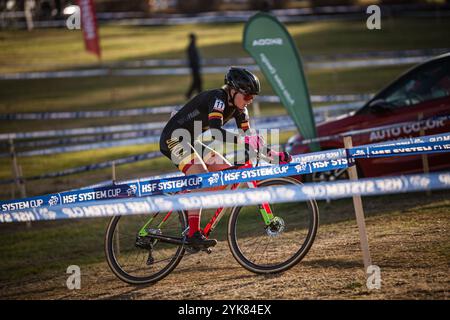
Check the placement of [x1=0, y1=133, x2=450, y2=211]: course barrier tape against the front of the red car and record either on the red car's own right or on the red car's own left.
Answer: on the red car's own left

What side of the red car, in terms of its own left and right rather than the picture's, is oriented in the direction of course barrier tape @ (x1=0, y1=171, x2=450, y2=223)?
left

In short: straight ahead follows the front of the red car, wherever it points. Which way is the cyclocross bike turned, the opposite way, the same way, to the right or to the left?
the opposite way

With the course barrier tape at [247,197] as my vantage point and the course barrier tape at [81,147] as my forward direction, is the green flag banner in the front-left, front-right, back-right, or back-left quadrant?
front-right

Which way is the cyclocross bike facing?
to the viewer's right

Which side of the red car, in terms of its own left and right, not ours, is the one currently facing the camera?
left

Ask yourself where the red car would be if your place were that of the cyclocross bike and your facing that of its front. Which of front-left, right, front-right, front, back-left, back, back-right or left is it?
front-left

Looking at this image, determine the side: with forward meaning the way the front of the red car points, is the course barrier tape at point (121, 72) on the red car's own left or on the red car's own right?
on the red car's own right

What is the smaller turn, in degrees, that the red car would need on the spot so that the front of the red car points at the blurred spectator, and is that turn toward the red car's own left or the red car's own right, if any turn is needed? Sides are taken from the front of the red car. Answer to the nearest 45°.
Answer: approximately 45° to the red car's own right

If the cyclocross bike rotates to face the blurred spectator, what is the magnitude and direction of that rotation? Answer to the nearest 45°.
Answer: approximately 90° to its left

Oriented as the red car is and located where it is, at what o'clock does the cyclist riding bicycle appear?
The cyclist riding bicycle is roughly at 10 o'clock from the red car.
